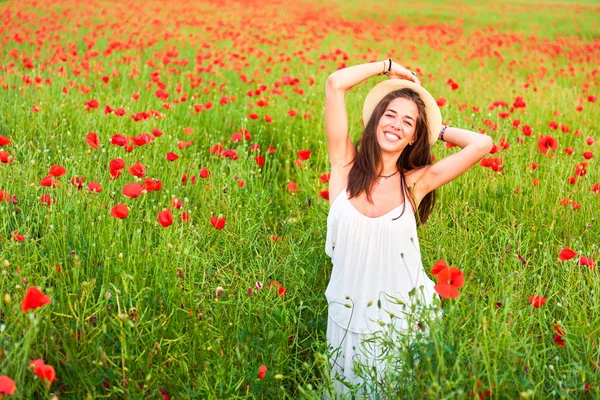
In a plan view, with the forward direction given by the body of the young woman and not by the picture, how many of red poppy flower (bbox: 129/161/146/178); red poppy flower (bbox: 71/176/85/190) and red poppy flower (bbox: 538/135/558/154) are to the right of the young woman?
2

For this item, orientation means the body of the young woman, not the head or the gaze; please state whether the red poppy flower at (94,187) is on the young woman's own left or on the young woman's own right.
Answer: on the young woman's own right

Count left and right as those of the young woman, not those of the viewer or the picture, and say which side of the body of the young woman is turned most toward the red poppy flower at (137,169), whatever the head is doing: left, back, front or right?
back

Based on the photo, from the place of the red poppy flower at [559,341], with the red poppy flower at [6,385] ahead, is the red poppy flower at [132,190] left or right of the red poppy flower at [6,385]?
right

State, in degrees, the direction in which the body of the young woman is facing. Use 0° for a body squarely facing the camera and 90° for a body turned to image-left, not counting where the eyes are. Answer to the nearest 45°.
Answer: approximately 0°

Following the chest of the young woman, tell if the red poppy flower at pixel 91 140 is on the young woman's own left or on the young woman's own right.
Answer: on the young woman's own right

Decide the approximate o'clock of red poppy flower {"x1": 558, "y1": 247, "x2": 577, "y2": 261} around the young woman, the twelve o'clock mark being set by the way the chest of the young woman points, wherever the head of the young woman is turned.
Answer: The red poppy flower is roughly at 7 o'clock from the young woman.

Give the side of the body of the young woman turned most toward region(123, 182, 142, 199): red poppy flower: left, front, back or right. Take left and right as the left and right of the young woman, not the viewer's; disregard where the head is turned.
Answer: right
